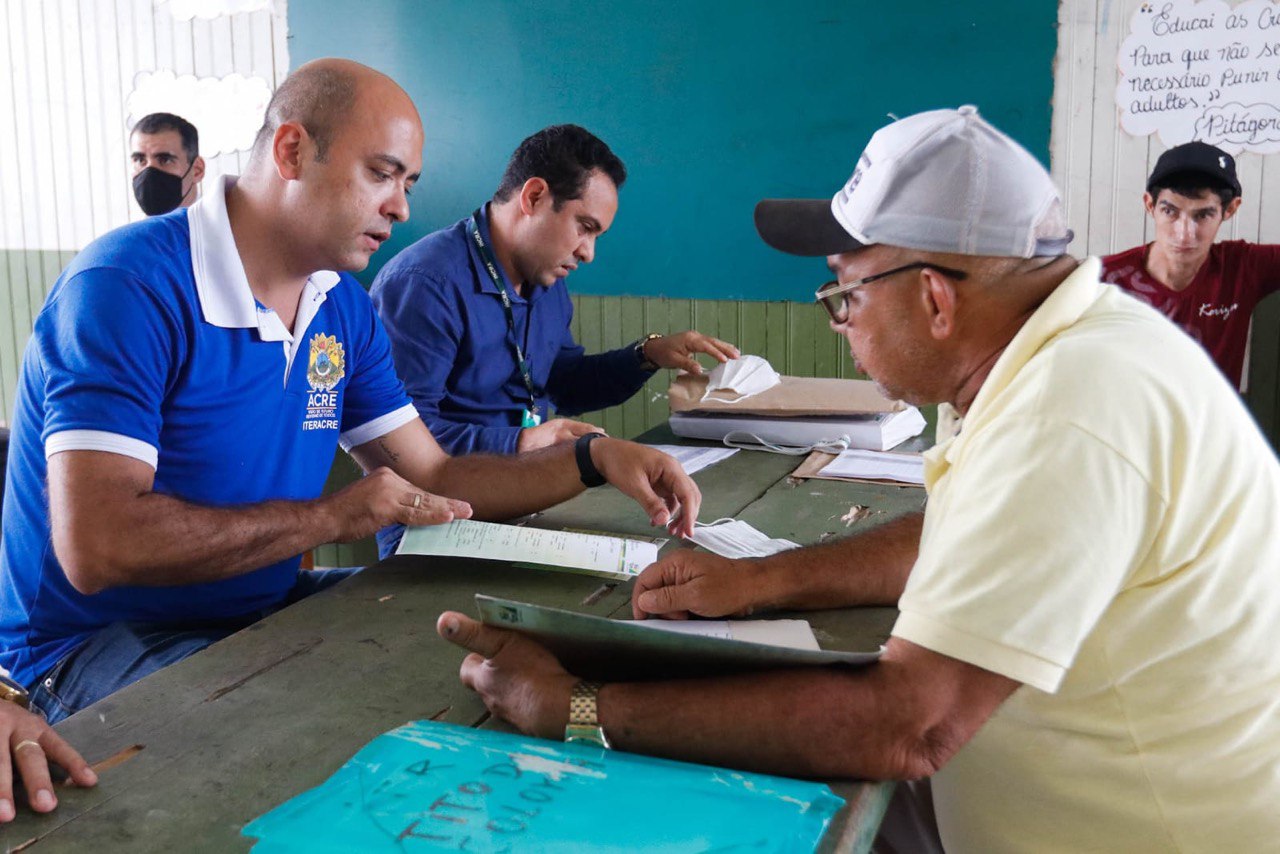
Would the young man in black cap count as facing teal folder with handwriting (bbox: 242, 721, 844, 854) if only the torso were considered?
yes

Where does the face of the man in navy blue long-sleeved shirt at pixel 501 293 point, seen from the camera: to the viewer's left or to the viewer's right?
to the viewer's right

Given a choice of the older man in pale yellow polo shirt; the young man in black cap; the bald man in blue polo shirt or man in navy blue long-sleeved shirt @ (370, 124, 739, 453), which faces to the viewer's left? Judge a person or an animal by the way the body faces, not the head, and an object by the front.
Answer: the older man in pale yellow polo shirt

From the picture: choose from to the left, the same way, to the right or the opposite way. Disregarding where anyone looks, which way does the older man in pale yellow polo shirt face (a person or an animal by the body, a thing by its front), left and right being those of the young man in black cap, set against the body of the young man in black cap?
to the right

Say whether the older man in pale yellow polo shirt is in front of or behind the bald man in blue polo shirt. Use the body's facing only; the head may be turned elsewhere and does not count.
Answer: in front

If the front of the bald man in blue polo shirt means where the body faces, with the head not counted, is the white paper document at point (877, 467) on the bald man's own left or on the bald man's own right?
on the bald man's own left

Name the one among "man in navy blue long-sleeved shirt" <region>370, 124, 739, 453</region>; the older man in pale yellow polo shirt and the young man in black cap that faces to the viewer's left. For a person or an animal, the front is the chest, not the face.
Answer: the older man in pale yellow polo shirt

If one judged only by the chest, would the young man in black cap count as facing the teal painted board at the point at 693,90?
no

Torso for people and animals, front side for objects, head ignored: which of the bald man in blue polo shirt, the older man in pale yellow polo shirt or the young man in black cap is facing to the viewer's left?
the older man in pale yellow polo shirt

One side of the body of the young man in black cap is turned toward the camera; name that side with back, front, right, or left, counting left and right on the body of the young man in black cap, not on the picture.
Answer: front

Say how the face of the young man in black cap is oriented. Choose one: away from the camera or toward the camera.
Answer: toward the camera

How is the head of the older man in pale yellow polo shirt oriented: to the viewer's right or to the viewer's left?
to the viewer's left

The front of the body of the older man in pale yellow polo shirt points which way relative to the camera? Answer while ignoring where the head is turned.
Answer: to the viewer's left

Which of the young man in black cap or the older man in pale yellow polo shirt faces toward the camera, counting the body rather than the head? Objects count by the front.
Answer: the young man in black cap

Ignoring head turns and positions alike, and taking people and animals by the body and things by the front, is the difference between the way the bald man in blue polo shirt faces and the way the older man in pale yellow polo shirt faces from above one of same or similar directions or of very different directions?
very different directions
